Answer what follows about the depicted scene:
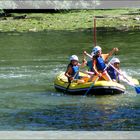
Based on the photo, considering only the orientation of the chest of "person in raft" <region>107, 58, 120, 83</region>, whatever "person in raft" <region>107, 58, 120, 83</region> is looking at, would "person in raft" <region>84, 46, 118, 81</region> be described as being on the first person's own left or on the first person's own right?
on the first person's own right
